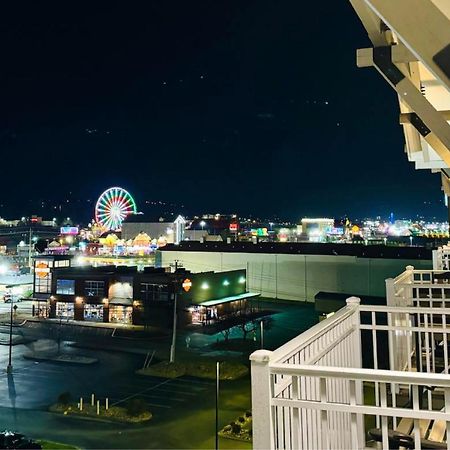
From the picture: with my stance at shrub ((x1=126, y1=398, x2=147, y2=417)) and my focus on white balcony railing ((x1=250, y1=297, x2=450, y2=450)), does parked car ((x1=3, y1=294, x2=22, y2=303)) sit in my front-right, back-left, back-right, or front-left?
back-right

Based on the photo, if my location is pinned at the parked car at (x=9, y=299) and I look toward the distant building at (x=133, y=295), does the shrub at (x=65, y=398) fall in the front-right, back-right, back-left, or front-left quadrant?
front-right

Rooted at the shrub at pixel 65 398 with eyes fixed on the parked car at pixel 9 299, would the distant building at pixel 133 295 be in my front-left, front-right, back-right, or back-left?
front-right
